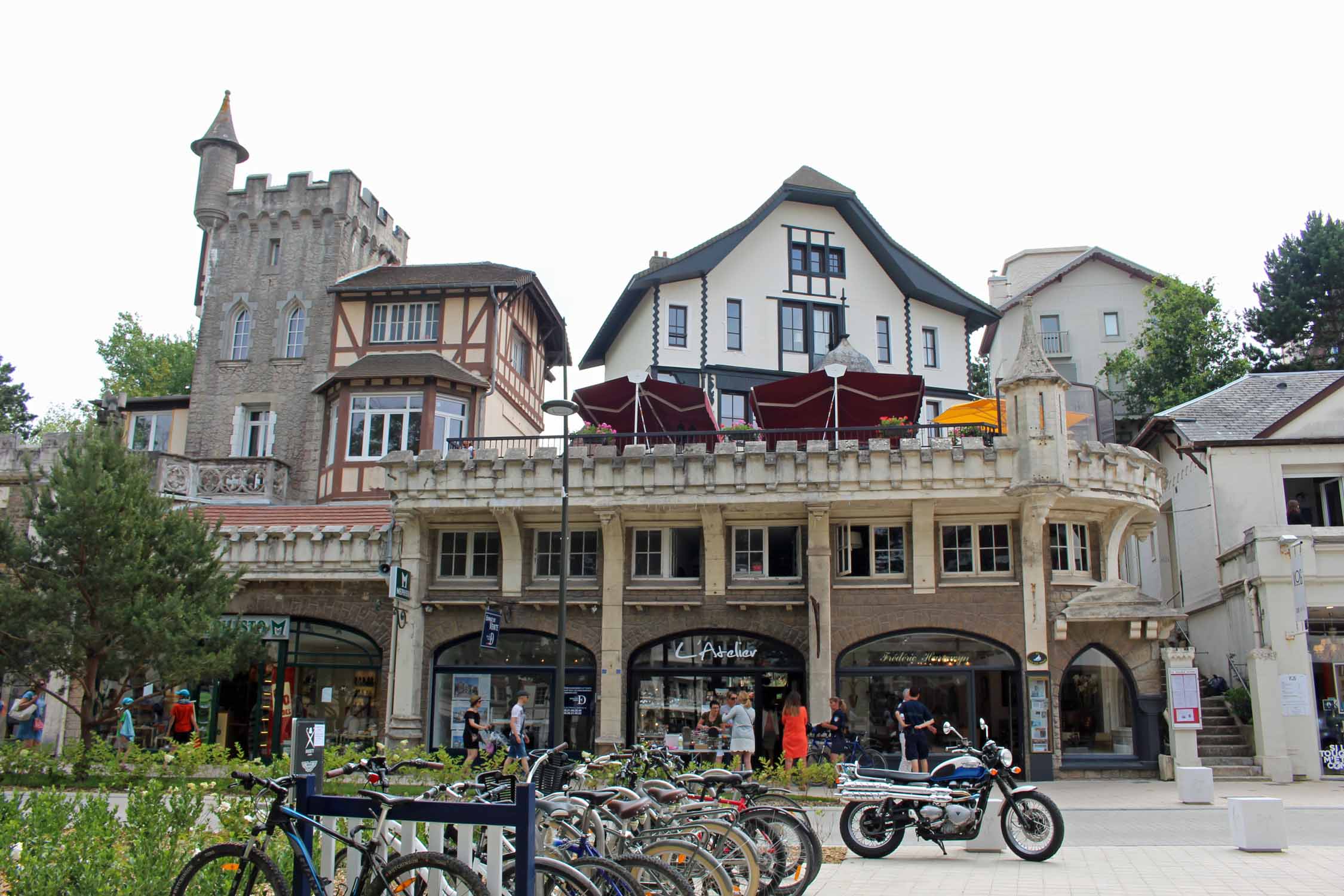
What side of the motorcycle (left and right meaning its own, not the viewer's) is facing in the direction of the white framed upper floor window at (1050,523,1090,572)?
left

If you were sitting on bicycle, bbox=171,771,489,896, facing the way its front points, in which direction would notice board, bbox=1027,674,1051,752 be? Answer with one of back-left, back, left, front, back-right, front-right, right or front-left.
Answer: back-right

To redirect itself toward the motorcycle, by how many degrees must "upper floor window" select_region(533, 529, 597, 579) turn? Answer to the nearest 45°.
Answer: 0° — it already faces it

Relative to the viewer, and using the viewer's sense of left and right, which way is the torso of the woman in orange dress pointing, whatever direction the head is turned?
facing away from the viewer

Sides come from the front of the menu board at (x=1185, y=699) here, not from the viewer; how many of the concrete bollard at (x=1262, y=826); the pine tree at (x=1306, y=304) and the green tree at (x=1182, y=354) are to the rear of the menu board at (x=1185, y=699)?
2

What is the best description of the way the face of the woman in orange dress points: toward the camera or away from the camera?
away from the camera

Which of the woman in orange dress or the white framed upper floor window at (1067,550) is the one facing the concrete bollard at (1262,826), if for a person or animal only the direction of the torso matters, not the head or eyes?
the white framed upper floor window

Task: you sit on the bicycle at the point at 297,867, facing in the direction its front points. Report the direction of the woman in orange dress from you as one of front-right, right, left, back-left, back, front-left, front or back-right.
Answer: back-right

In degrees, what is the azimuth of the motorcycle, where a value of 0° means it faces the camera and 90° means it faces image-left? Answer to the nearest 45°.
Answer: approximately 270°

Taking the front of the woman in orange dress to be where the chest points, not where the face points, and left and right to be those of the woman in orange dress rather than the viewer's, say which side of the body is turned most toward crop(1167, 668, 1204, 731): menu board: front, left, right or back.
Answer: right
